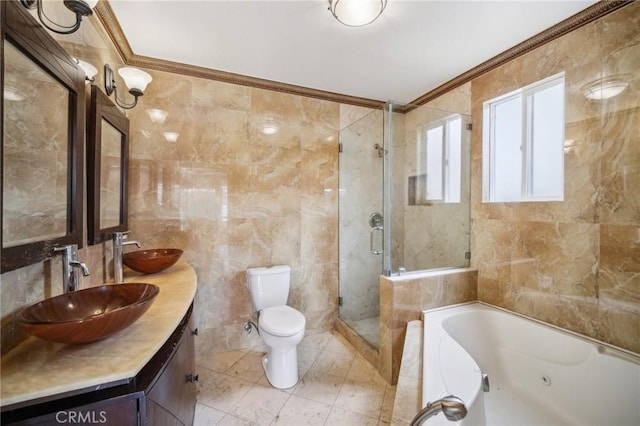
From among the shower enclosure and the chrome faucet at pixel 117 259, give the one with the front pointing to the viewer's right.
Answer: the chrome faucet

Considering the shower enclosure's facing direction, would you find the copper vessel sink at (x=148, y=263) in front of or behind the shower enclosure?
in front

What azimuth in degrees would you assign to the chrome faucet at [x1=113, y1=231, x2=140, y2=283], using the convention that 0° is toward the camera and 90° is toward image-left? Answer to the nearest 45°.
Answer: approximately 270°

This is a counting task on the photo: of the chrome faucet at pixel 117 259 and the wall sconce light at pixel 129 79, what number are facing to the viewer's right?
2

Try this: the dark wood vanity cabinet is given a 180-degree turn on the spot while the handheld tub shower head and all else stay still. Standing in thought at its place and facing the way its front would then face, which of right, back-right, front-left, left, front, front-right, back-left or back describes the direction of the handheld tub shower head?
back

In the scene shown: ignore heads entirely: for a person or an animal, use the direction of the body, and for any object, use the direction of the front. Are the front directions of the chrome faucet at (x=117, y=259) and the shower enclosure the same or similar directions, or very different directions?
very different directions

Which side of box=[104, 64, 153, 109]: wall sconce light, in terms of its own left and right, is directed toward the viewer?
right

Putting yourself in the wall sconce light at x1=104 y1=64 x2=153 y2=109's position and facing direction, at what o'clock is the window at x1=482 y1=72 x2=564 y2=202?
The window is roughly at 1 o'clock from the wall sconce light.

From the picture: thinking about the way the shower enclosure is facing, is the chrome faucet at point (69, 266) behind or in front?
in front

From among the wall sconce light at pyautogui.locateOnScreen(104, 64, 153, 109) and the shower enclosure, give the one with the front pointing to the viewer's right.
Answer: the wall sconce light
